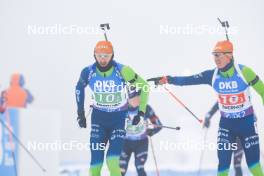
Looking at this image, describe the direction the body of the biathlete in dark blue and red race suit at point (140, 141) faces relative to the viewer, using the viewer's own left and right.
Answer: facing the viewer

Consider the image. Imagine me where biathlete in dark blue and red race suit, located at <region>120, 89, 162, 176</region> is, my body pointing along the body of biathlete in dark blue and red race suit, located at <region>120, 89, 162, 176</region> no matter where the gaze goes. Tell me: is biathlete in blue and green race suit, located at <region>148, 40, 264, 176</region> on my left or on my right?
on my left

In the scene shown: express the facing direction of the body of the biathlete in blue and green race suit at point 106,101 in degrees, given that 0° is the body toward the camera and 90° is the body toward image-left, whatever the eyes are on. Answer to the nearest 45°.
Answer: approximately 0°

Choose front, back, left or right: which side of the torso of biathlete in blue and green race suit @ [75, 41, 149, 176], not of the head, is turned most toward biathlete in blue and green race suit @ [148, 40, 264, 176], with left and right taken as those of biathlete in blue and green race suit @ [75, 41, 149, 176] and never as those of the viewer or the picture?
left

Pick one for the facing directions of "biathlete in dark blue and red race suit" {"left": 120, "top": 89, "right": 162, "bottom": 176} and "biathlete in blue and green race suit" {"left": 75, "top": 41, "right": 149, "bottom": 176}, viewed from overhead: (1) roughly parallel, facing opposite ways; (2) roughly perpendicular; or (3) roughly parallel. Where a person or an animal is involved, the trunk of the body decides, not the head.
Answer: roughly parallel

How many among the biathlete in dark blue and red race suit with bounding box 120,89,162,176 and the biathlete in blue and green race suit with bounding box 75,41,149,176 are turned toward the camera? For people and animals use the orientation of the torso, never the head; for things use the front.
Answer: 2

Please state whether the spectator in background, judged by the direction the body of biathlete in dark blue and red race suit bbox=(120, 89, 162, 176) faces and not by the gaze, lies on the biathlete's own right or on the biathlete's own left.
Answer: on the biathlete's own right

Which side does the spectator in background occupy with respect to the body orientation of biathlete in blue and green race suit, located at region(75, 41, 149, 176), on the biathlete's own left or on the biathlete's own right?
on the biathlete's own right
